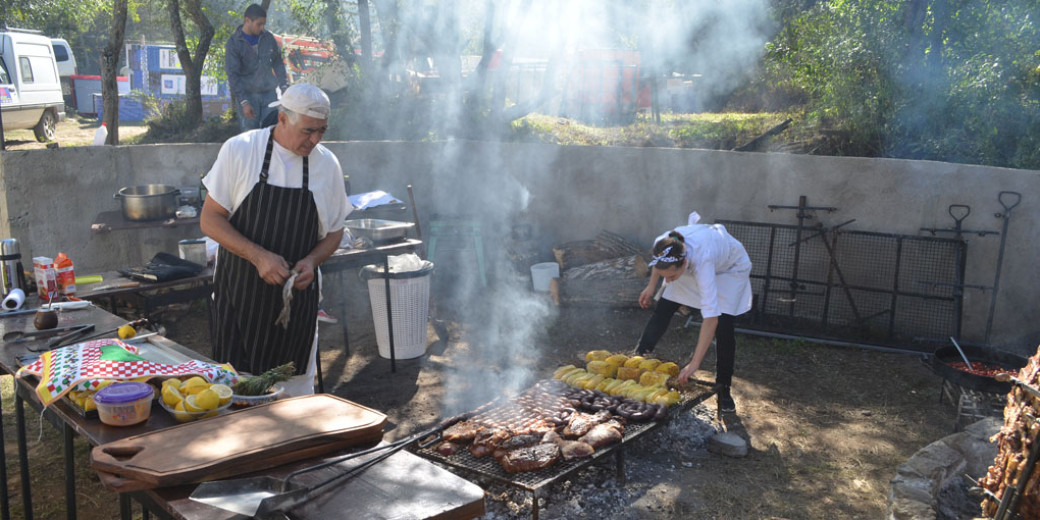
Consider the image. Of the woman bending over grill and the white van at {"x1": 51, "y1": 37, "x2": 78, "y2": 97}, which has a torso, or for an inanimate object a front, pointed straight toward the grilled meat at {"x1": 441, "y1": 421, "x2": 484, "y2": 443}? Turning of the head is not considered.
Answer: the woman bending over grill

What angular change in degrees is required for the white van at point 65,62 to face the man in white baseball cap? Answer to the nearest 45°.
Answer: approximately 90° to its left

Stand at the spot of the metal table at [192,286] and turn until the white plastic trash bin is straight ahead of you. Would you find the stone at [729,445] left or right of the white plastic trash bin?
right

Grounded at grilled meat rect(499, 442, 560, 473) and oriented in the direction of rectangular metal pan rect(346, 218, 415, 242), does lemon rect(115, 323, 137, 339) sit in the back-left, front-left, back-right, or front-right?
front-left

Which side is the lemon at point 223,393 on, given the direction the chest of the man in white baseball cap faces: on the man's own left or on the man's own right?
on the man's own right

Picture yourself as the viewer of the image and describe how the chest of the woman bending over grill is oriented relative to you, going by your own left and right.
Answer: facing the viewer and to the left of the viewer

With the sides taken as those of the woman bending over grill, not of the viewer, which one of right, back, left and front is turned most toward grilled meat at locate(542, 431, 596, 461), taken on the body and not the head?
front

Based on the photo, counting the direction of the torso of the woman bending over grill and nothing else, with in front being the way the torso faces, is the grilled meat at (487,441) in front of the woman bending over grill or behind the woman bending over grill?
in front

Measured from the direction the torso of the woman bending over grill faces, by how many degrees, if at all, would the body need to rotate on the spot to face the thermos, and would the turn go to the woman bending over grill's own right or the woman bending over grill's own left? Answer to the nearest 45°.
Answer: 0° — they already face it

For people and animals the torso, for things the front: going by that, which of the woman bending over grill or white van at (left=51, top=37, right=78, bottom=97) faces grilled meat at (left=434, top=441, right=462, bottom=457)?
the woman bending over grill

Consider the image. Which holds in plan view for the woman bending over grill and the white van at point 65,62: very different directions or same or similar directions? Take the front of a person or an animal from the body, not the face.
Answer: same or similar directions

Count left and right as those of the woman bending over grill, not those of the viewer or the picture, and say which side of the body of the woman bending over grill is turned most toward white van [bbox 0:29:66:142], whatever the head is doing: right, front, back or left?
right

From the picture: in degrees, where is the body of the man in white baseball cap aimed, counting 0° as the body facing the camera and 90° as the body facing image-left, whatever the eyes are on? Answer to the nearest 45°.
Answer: approximately 315°

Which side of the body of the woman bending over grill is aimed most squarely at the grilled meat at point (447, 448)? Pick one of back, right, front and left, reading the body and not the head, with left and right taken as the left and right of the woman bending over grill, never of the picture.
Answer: front
